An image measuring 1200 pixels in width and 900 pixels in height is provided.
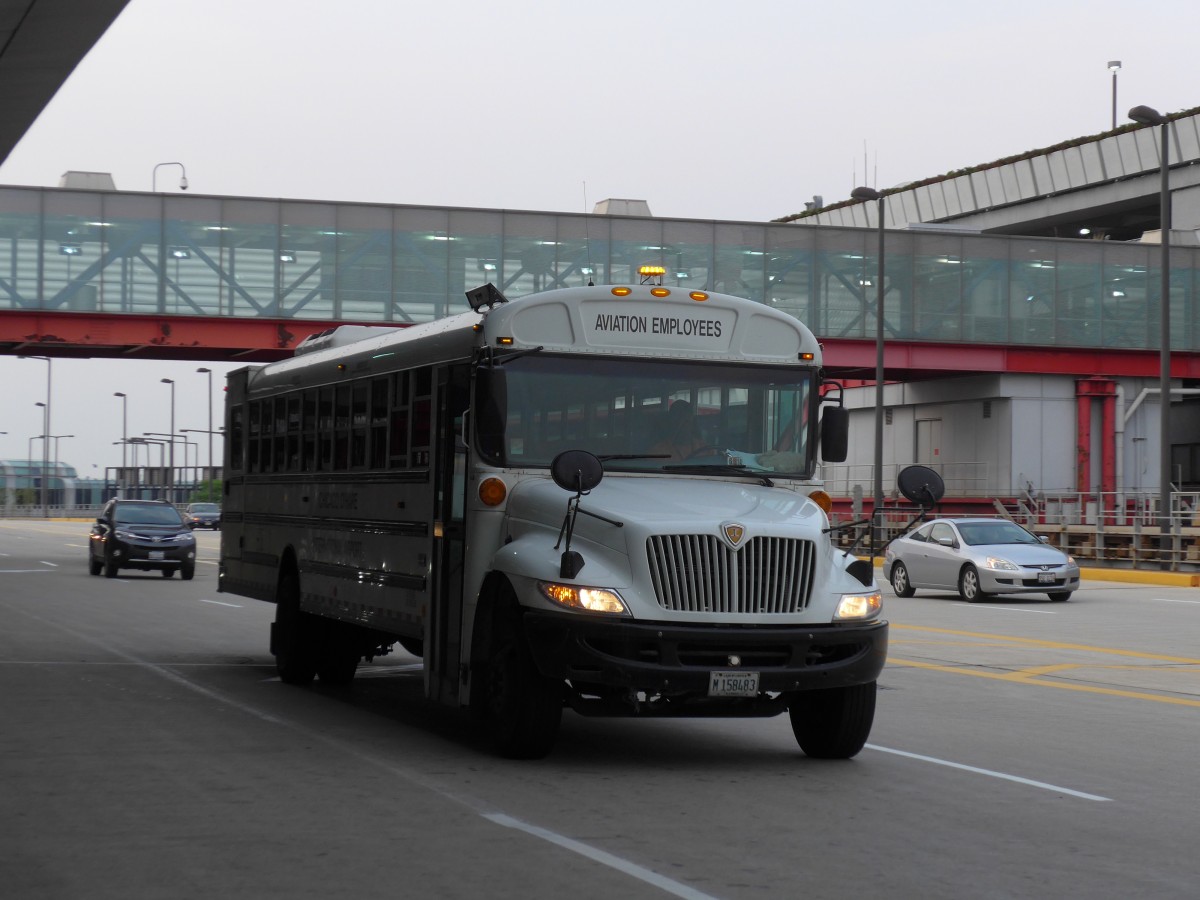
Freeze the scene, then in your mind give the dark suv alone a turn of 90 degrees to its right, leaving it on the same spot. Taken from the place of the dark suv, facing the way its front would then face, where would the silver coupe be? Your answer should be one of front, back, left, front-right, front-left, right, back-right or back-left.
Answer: back-left

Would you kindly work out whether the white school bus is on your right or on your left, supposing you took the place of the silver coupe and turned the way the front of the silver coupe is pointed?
on your right

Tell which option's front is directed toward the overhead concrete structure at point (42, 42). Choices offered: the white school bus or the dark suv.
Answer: the dark suv

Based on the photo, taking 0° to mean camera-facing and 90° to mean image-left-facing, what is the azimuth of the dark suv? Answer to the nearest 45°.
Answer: approximately 0°

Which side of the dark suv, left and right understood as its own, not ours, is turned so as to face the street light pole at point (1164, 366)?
left

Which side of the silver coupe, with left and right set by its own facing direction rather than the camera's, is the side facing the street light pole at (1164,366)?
left

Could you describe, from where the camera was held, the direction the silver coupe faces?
facing the viewer and to the right of the viewer

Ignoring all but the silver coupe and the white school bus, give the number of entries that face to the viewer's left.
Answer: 0

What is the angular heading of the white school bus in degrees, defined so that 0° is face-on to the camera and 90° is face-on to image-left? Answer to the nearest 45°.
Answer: approximately 315°

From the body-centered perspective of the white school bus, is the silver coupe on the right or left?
on its left

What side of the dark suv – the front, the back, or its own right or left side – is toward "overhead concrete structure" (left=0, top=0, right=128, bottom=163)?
front

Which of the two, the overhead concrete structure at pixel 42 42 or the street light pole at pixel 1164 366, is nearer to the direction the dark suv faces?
the overhead concrete structure
